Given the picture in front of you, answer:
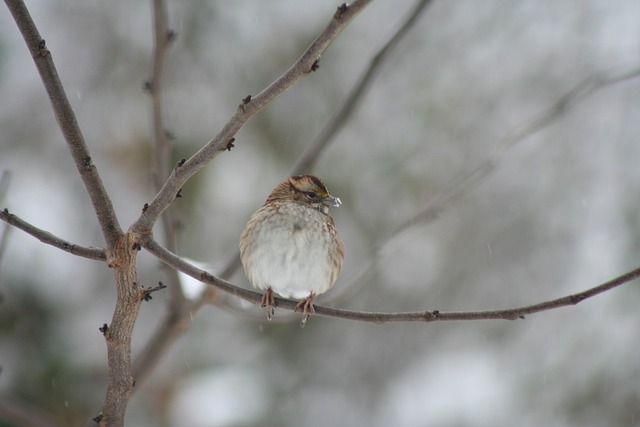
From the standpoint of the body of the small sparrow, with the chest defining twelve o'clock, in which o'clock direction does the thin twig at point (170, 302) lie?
The thin twig is roughly at 4 o'clock from the small sparrow.

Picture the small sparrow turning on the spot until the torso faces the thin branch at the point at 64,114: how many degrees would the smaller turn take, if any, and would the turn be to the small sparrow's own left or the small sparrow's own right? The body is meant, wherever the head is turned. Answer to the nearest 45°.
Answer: approximately 45° to the small sparrow's own right

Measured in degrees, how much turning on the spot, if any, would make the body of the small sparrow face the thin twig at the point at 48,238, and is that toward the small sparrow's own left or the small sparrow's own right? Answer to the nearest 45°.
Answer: approximately 45° to the small sparrow's own right

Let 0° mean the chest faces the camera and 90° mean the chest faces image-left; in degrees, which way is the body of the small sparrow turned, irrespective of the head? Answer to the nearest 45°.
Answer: approximately 0°
